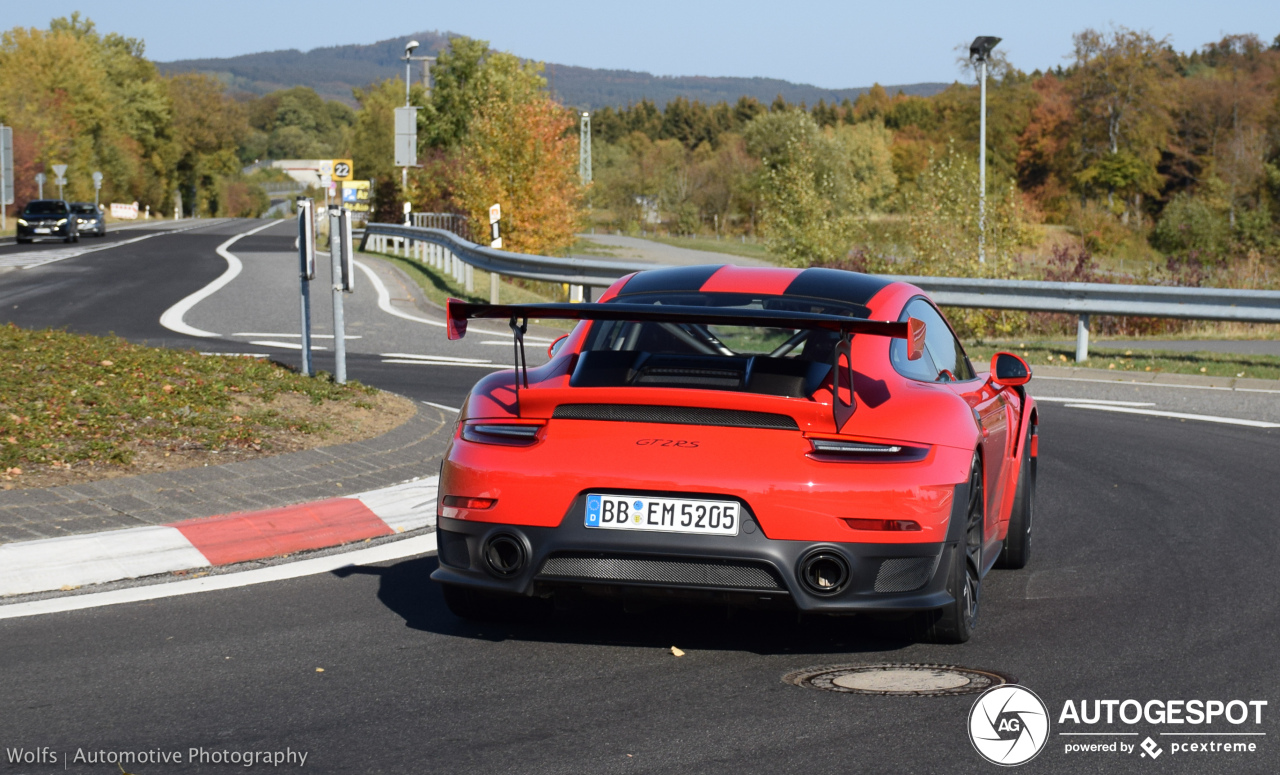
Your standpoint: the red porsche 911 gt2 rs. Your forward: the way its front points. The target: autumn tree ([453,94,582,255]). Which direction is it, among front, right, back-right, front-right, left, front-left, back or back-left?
front

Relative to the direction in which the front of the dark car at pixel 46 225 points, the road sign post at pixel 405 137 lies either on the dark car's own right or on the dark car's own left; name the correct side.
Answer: on the dark car's own left

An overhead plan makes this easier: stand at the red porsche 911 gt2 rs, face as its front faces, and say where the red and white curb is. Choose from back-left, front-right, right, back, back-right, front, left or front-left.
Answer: front-left

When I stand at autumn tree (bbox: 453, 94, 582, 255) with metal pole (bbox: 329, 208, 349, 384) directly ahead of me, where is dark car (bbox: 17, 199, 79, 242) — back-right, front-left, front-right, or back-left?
back-right

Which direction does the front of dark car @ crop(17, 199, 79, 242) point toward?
toward the camera

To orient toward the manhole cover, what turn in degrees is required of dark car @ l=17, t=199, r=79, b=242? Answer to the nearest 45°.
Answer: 0° — it already faces it

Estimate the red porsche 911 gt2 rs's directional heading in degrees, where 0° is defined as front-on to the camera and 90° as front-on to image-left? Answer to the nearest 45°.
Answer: approximately 180°

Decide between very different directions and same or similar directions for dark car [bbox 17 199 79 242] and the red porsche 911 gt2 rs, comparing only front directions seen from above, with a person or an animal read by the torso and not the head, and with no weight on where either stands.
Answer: very different directions

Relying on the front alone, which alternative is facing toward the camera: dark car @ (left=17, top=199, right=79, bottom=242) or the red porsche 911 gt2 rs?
the dark car

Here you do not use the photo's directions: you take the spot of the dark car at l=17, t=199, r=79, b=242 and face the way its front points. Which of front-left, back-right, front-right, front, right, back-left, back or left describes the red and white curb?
front

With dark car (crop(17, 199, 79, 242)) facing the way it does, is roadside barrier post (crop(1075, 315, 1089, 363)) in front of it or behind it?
in front

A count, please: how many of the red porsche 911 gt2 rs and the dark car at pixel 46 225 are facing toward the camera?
1

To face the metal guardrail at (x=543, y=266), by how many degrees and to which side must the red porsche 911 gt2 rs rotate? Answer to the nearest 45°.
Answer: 0° — it already faces it

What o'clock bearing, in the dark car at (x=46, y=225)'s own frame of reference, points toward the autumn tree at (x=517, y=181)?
The autumn tree is roughly at 11 o'clock from the dark car.

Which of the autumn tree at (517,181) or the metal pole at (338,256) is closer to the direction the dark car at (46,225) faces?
the metal pole
